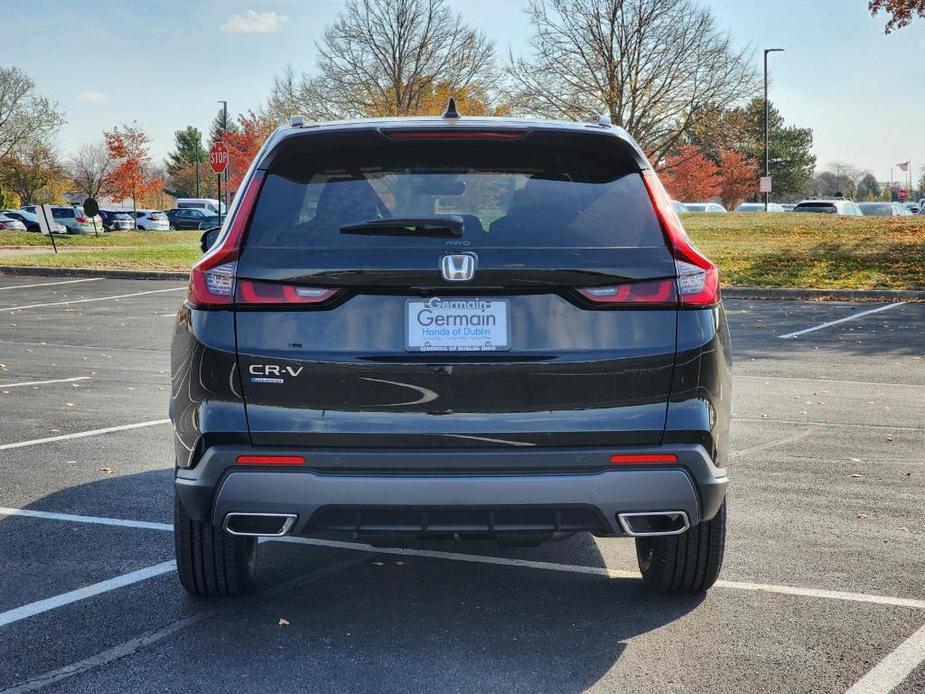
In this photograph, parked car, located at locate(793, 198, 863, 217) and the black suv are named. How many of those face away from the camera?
1

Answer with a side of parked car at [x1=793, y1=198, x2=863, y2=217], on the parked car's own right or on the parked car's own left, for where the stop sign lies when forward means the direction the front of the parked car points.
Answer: on the parked car's own right

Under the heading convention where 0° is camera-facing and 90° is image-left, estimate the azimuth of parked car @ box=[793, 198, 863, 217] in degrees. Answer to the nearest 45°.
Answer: approximately 315°

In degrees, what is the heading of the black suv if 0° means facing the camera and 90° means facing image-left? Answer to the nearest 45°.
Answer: approximately 180°

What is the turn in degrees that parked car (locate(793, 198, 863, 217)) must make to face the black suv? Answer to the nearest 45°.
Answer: approximately 45° to its right

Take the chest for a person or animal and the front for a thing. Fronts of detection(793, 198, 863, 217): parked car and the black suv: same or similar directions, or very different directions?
very different directions

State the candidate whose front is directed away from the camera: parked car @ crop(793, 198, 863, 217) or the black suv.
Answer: the black suv

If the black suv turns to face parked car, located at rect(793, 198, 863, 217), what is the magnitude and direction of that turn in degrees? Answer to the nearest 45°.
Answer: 0° — it already faces it
